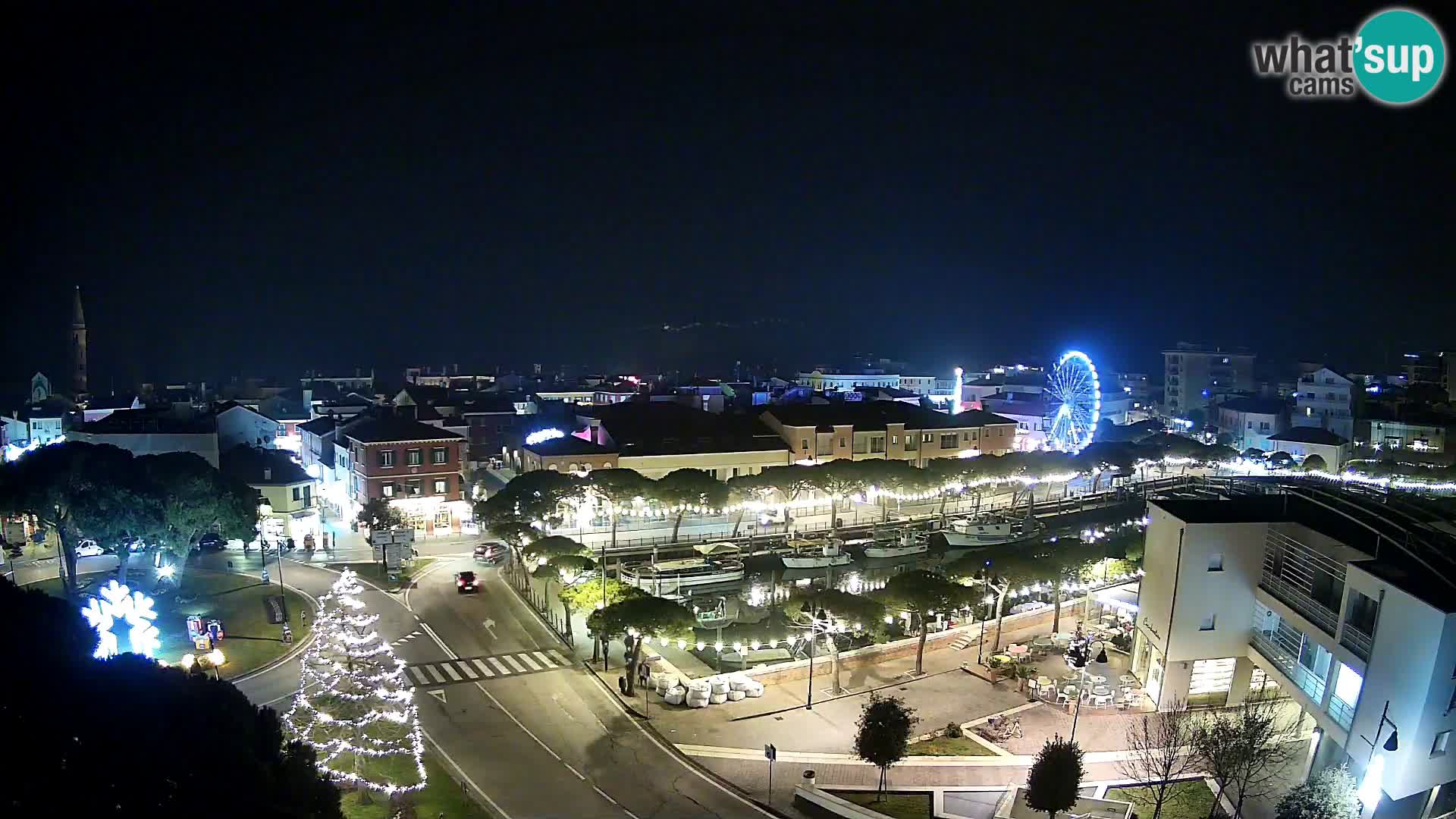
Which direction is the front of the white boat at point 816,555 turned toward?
to the viewer's right

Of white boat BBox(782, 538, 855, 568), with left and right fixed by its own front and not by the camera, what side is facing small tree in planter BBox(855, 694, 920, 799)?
left

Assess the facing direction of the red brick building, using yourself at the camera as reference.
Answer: facing the viewer

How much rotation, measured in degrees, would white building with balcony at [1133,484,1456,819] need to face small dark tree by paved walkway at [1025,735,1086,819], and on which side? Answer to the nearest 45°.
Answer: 0° — it already faces it

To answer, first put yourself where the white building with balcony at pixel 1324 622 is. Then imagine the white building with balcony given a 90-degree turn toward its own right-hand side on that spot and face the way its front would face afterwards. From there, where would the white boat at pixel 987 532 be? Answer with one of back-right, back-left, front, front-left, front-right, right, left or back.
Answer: front

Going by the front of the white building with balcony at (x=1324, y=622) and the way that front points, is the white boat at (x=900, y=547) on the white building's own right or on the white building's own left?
on the white building's own right

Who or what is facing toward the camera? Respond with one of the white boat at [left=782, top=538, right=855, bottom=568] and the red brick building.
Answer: the red brick building

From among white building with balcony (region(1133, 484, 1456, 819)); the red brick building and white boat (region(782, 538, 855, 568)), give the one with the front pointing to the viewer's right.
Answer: the white boat

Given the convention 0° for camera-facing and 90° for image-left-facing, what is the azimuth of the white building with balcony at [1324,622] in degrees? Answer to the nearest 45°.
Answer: approximately 45°

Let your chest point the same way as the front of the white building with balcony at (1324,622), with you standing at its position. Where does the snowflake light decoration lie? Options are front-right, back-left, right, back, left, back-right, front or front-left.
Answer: front

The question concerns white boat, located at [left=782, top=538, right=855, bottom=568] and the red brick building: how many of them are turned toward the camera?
1

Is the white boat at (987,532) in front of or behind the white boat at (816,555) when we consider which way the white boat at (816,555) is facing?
in front

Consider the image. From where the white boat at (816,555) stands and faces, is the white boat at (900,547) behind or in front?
in front

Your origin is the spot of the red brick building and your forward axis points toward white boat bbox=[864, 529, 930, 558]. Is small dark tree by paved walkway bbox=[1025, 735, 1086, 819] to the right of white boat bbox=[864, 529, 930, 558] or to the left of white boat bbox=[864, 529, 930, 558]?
right

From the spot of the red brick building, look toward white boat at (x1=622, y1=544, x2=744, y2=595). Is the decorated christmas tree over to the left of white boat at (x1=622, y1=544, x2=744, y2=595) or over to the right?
right
